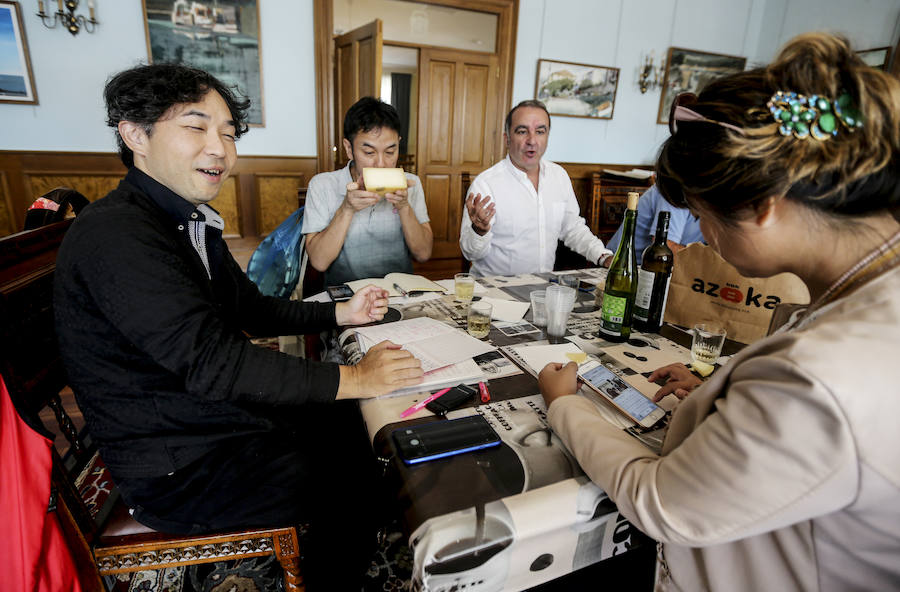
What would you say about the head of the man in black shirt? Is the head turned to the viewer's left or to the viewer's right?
to the viewer's right

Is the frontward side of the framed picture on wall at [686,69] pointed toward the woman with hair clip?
yes

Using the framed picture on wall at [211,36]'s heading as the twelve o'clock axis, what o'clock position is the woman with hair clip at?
The woman with hair clip is roughly at 12 o'clock from the framed picture on wall.

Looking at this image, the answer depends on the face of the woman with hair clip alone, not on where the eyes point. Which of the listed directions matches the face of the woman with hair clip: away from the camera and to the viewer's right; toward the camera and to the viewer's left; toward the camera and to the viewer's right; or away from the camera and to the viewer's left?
away from the camera and to the viewer's left

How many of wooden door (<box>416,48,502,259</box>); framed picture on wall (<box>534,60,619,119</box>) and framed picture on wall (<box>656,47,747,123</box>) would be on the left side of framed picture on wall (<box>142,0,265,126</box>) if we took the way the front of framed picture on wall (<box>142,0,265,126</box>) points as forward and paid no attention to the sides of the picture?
3

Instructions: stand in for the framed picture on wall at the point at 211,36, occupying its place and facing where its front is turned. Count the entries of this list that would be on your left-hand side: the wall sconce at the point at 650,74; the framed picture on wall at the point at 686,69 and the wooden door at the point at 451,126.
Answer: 3
